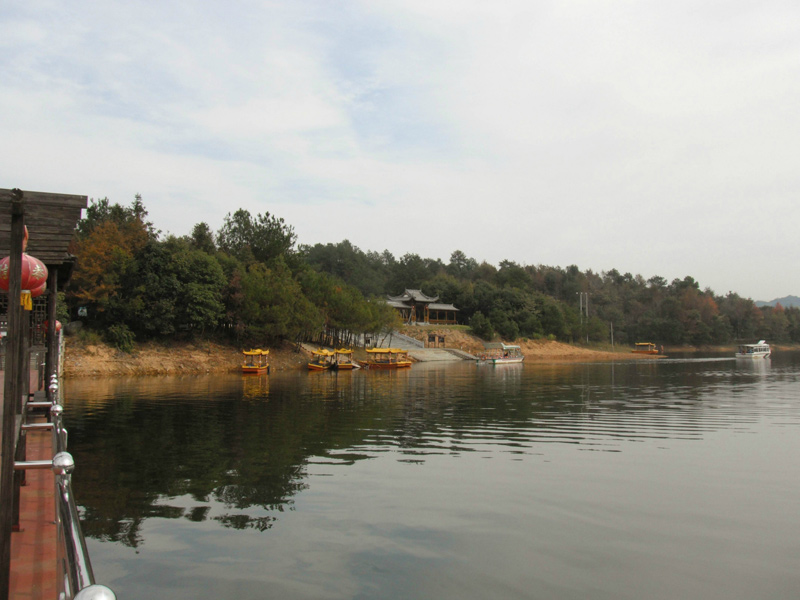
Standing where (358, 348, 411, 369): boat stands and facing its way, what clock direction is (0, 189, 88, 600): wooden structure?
The wooden structure is roughly at 9 o'clock from the boat.

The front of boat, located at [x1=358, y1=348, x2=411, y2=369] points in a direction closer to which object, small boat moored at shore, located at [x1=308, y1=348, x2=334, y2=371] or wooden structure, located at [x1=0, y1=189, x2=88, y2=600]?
the small boat moored at shore

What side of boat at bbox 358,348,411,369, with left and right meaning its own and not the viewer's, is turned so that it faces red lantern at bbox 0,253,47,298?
left

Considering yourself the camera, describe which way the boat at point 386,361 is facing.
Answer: facing to the left of the viewer

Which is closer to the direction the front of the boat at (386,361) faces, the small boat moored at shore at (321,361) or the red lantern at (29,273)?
the small boat moored at shore

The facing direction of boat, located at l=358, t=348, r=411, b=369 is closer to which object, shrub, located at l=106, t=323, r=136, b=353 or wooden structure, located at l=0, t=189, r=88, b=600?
the shrub

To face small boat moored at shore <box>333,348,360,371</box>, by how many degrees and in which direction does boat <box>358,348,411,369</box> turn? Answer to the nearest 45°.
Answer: approximately 45° to its left

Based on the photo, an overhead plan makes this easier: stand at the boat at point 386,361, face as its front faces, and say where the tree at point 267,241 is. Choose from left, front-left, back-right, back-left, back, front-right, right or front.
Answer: front-right

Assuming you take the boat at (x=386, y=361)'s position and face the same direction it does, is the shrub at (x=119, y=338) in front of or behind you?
in front

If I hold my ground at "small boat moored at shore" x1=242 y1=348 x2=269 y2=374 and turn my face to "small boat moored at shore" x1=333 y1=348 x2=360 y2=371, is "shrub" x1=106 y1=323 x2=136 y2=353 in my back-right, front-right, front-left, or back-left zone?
back-left
